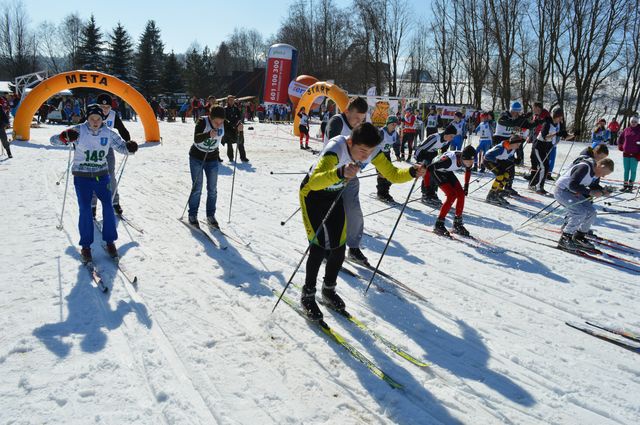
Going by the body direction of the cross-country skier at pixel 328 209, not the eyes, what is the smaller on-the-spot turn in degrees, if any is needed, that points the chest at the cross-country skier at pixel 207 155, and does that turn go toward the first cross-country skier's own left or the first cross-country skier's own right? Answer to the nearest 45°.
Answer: approximately 180°

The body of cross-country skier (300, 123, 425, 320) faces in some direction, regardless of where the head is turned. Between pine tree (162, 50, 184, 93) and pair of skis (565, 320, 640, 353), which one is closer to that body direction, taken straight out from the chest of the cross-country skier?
the pair of skis

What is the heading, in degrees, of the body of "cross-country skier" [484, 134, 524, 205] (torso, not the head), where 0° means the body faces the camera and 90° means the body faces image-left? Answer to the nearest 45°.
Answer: approximately 315°

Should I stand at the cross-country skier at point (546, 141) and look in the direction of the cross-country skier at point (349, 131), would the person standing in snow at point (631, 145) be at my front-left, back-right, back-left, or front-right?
back-left

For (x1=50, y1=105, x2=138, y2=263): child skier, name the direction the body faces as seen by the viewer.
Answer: toward the camera

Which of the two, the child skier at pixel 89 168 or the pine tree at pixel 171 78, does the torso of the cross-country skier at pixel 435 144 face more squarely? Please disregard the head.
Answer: the child skier

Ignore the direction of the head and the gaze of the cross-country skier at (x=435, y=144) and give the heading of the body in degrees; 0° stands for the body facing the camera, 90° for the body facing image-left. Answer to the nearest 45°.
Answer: approximately 315°

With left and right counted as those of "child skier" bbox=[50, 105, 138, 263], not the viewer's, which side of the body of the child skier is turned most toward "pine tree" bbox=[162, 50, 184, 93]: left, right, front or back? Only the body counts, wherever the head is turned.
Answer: back

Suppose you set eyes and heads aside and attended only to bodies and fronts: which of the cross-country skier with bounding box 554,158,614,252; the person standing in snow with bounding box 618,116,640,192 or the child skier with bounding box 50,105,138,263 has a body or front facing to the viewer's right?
the cross-country skier

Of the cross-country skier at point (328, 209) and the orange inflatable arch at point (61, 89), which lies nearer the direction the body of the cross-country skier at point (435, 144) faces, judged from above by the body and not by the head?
the cross-country skier

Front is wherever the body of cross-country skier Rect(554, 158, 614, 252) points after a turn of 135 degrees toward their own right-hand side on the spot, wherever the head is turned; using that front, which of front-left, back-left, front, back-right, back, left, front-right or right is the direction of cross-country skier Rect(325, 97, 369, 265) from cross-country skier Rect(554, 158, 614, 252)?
front
